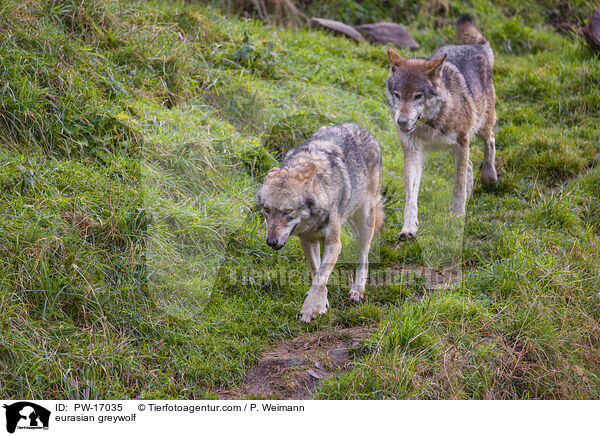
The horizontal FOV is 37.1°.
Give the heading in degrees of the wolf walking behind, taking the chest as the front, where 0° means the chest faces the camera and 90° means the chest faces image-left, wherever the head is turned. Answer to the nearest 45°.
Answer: approximately 45°

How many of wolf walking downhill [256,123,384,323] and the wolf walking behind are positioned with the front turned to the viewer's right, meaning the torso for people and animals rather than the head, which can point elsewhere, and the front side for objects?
0

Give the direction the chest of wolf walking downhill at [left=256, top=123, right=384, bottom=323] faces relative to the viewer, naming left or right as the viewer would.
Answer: facing the viewer and to the left of the viewer

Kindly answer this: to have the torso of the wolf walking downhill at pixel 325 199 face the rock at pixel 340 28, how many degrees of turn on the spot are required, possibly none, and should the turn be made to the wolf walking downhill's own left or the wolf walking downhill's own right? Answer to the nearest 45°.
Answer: approximately 135° to the wolf walking downhill's own right

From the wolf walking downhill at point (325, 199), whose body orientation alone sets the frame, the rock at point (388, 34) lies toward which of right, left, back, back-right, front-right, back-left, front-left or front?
back-right

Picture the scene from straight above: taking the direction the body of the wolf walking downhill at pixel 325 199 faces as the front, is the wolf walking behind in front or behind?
behind

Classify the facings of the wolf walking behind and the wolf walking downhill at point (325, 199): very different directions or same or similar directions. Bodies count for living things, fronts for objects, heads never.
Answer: same or similar directions

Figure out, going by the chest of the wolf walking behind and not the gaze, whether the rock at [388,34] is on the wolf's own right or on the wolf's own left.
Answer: on the wolf's own right
